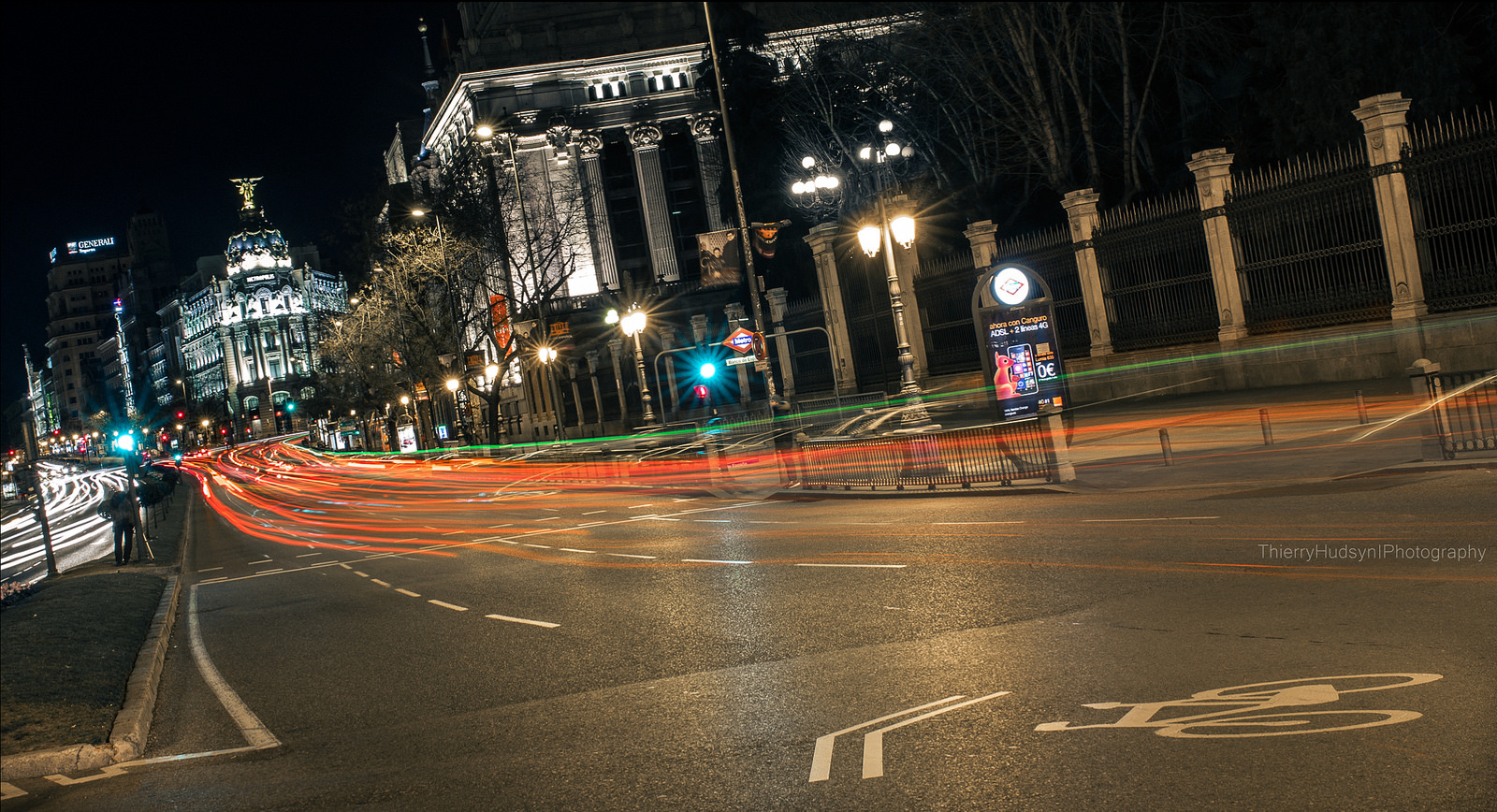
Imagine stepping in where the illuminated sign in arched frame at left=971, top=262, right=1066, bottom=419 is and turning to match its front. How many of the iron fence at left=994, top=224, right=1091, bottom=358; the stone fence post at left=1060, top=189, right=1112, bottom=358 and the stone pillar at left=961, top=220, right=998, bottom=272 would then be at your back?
3

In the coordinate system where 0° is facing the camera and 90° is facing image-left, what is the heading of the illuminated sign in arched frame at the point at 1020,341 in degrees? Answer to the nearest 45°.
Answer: approximately 0°

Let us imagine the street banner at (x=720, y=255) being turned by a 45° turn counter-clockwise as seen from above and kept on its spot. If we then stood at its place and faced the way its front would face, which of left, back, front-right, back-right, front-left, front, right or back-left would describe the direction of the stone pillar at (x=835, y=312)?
left

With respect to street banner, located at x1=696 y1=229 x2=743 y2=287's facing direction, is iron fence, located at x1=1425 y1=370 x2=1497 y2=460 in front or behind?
in front

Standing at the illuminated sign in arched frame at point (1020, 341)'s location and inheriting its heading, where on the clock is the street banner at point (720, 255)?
The street banner is roughly at 5 o'clock from the illuminated sign in arched frame.

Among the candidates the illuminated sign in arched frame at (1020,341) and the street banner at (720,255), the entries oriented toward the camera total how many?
2

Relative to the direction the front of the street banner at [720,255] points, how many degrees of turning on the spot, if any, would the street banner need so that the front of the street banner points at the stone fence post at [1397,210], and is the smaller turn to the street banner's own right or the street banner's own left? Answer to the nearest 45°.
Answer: approximately 45° to the street banner's own left

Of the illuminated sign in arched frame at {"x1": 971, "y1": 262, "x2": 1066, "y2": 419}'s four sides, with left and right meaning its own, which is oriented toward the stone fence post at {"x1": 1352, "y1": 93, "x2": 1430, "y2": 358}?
left

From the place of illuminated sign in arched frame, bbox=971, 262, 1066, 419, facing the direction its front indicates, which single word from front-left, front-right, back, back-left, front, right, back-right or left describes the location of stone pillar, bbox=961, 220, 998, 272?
back

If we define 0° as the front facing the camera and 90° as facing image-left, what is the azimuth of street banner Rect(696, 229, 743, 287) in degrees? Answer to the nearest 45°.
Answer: approximately 0°

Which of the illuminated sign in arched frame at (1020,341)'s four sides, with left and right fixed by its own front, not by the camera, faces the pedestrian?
right

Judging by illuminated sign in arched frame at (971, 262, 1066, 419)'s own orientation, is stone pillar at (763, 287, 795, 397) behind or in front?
behind

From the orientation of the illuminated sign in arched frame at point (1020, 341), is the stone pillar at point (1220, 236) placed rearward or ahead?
rearward

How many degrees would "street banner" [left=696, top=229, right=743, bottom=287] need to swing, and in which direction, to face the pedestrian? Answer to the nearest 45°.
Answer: approximately 45° to its right
